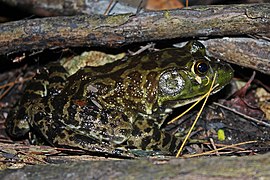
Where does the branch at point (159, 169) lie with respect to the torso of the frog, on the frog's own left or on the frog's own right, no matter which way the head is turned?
on the frog's own right

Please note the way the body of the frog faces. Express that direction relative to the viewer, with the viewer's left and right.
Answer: facing to the right of the viewer

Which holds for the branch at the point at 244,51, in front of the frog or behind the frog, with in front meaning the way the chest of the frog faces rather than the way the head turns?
in front
